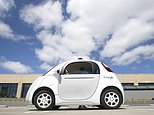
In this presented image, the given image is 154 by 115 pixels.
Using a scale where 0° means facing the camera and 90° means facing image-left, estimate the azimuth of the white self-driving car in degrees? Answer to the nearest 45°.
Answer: approximately 90°
